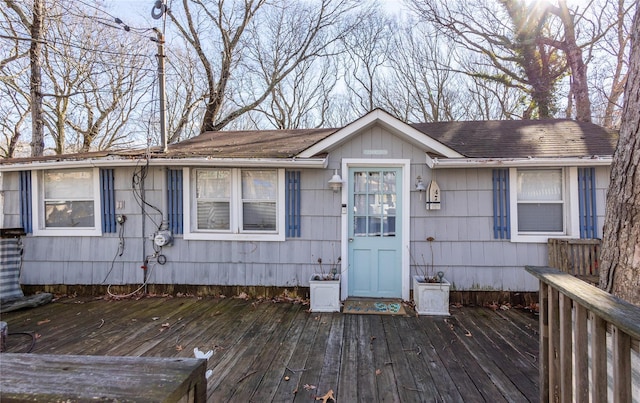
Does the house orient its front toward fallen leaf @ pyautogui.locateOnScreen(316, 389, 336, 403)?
yes

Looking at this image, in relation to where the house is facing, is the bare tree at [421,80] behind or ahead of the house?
behind

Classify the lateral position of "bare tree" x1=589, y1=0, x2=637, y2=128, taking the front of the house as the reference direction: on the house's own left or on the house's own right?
on the house's own left

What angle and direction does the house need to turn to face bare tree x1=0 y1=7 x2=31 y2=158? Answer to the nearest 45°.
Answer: approximately 135° to its right

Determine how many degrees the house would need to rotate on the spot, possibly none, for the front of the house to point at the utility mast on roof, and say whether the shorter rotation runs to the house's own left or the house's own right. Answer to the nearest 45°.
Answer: approximately 90° to the house's own right

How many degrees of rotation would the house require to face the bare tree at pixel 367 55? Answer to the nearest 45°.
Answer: approximately 180°

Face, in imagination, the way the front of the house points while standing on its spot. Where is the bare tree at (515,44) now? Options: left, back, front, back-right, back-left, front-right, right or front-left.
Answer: back-left

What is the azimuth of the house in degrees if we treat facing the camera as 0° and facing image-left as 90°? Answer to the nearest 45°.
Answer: approximately 0°
